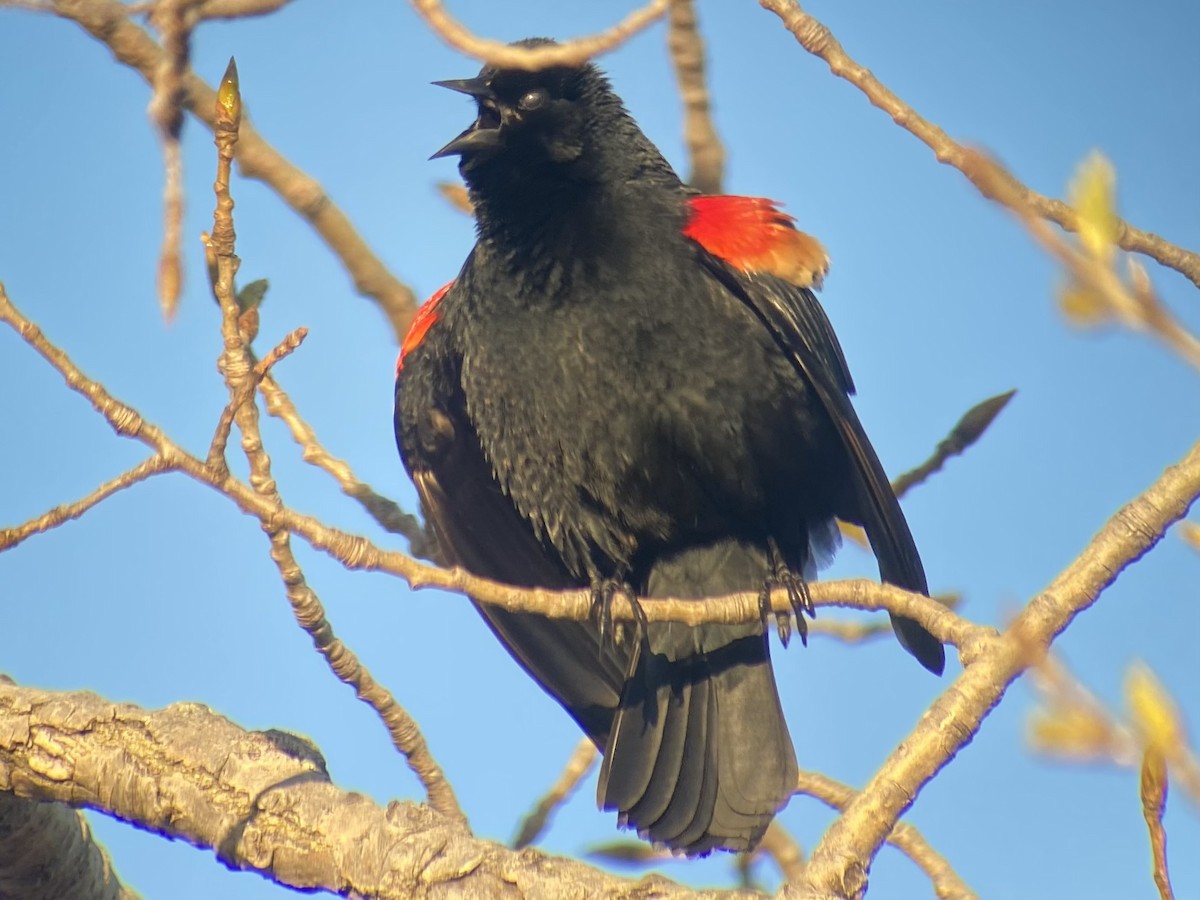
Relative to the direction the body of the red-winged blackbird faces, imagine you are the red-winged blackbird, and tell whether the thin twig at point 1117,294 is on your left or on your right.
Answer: on your left

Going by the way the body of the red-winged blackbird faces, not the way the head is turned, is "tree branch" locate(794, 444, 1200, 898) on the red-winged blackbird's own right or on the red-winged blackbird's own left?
on the red-winged blackbird's own left

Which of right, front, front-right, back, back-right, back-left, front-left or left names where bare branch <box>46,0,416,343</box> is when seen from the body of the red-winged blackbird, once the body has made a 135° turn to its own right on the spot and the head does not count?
left

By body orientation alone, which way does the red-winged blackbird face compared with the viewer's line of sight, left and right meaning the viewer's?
facing the viewer and to the left of the viewer
